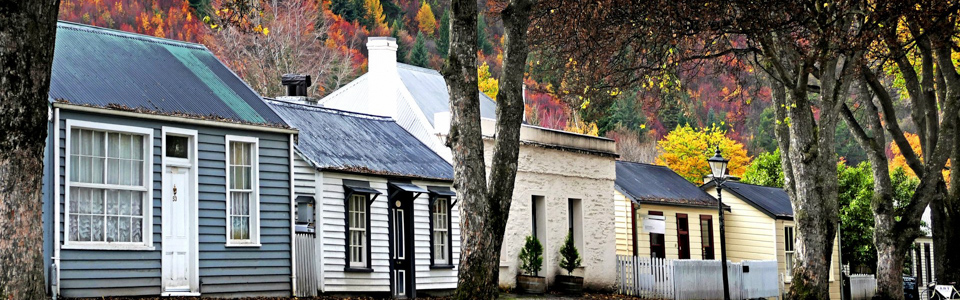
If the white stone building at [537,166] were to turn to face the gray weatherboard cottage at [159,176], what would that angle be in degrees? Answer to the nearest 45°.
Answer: approximately 90° to its right

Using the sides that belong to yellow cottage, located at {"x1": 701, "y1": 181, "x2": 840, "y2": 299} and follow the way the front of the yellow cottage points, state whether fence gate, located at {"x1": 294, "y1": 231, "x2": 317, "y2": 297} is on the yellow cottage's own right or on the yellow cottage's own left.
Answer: on the yellow cottage's own right

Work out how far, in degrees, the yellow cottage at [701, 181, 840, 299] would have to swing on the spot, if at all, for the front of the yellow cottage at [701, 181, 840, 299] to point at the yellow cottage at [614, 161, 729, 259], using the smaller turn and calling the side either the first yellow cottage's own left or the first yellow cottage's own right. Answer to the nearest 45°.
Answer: approximately 90° to the first yellow cottage's own right

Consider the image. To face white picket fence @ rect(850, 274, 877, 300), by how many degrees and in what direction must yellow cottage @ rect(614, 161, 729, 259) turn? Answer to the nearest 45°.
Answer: approximately 90° to its left

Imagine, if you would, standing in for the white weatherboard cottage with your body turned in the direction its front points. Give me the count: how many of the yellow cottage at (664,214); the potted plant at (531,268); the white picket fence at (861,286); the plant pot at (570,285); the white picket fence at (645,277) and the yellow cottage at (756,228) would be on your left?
6

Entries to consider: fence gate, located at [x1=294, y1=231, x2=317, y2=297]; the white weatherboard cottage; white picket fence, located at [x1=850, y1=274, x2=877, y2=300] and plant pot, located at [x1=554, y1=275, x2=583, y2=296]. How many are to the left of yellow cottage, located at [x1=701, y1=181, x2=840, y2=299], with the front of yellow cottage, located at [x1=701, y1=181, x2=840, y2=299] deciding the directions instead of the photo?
1

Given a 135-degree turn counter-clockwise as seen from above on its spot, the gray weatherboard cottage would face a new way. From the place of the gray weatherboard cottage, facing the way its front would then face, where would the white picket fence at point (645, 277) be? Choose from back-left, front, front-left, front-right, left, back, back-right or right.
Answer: front-right

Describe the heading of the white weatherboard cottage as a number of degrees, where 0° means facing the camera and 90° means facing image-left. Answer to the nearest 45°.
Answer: approximately 315°

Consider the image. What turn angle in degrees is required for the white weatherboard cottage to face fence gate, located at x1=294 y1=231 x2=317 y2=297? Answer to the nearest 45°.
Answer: approximately 90° to its right

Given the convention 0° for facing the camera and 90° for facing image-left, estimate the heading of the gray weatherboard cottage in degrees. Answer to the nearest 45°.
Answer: approximately 315°

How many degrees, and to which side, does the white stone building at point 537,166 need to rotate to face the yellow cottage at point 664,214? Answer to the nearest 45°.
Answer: approximately 90° to its left

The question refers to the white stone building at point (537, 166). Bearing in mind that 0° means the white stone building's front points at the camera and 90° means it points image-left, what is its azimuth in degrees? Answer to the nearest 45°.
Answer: approximately 315°

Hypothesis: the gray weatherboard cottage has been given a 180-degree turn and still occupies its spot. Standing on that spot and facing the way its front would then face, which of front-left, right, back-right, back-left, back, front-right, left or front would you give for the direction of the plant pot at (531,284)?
right

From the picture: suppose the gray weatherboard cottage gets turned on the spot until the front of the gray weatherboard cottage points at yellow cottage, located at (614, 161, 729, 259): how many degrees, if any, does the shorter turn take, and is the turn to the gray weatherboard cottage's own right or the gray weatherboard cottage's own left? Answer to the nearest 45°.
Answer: approximately 90° to the gray weatherboard cottage's own left

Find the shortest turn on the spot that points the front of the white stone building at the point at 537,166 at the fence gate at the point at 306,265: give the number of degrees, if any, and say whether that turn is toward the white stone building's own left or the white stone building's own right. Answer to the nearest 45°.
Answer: approximately 90° to the white stone building's own right

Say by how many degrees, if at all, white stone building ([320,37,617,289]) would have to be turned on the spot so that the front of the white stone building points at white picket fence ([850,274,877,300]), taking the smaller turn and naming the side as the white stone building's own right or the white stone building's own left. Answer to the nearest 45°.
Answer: approximately 90° to the white stone building's own left

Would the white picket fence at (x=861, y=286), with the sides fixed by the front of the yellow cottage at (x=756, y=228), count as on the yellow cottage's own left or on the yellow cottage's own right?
on the yellow cottage's own left
